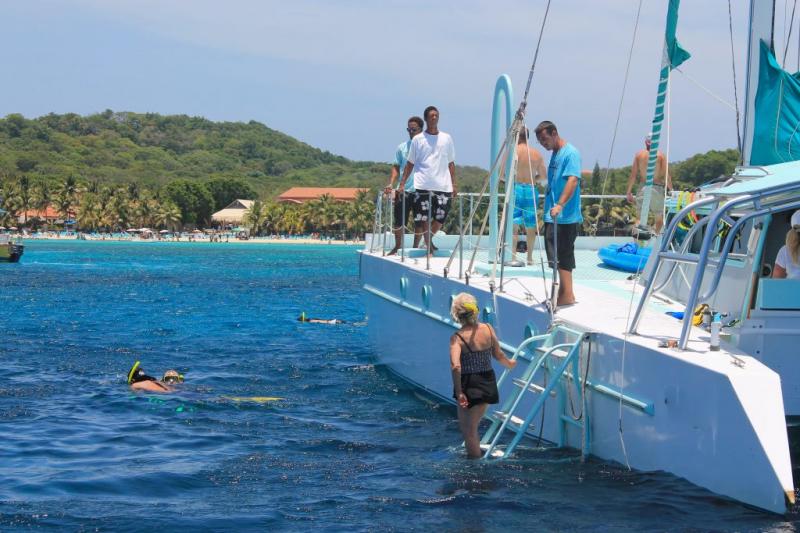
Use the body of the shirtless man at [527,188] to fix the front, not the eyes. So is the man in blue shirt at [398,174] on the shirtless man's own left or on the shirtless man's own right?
on the shirtless man's own left

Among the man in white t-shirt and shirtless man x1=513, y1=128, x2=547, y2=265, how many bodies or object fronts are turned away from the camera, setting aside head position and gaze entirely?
1

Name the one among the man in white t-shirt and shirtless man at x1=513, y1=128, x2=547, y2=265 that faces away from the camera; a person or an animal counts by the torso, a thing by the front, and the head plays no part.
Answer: the shirtless man

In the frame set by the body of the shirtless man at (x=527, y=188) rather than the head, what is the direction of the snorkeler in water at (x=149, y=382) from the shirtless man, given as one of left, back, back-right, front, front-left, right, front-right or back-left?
left

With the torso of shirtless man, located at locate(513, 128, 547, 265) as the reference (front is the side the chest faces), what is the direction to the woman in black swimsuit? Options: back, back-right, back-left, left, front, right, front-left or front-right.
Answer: back

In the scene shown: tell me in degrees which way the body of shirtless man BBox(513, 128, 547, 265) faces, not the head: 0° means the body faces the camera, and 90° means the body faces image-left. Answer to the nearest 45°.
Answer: approximately 180°

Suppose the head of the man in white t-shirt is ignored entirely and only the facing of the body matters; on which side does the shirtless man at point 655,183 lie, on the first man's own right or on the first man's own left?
on the first man's own left

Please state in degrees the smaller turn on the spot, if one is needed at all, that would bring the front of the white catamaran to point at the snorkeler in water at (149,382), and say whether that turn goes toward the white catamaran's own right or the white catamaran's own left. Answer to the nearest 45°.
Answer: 0° — it already faces them

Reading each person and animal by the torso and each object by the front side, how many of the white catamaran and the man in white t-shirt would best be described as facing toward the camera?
1

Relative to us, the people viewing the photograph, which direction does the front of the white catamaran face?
facing away from the viewer and to the left of the viewer

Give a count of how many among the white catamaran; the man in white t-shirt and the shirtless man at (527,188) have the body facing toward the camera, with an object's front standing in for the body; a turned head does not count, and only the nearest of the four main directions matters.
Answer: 1
